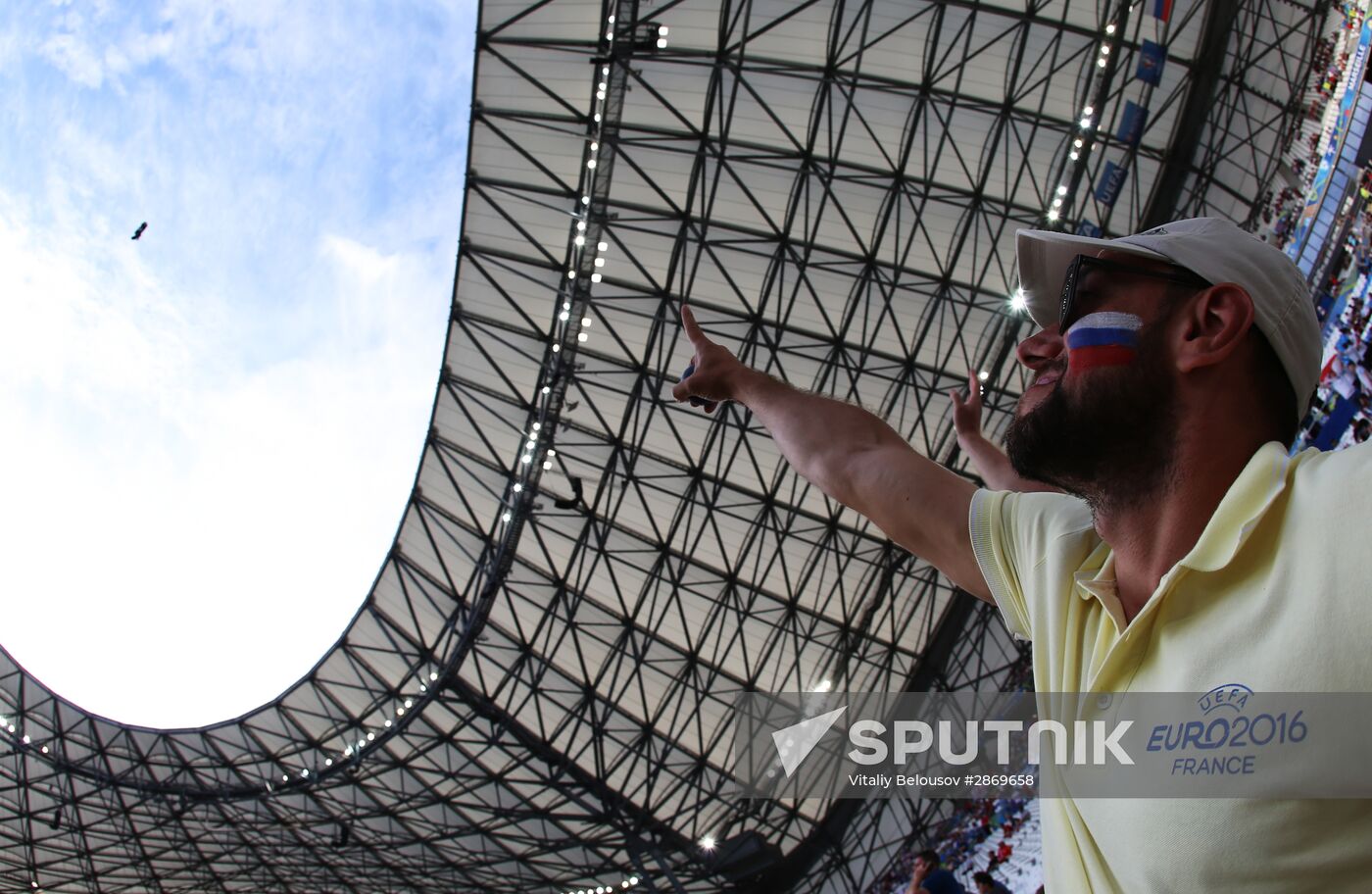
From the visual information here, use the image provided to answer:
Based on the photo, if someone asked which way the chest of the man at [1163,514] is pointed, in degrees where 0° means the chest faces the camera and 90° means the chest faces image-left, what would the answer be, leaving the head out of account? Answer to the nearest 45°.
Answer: approximately 45°

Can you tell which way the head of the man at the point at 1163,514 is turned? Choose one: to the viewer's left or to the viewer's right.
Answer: to the viewer's left

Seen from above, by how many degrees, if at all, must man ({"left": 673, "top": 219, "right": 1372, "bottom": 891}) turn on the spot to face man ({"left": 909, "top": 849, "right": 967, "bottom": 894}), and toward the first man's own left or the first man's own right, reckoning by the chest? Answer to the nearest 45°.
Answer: approximately 135° to the first man's own right
